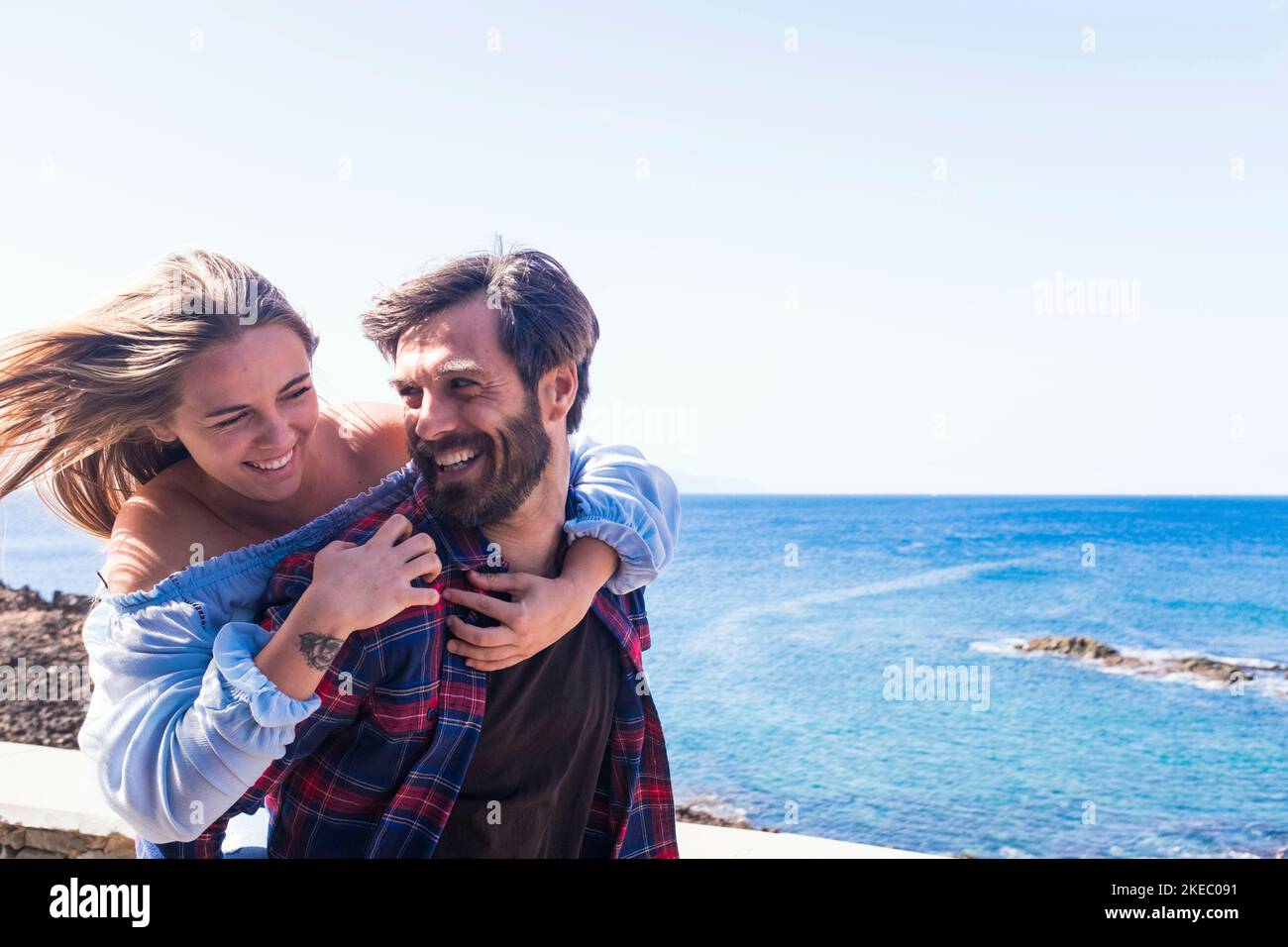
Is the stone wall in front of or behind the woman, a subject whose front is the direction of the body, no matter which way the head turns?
behind

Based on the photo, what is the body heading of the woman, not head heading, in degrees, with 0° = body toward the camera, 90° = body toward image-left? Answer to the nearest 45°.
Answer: approximately 315°

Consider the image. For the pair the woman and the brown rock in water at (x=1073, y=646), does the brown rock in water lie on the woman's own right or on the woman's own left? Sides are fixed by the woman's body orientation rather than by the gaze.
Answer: on the woman's own left

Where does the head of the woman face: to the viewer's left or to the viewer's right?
to the viewer's right

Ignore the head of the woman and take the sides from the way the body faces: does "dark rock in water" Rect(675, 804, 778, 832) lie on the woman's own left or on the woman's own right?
on the woman's own left

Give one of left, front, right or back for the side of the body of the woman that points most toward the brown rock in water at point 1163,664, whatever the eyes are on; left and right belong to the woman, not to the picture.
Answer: left
